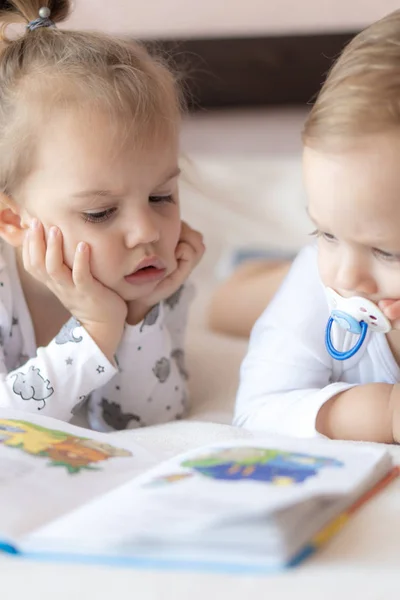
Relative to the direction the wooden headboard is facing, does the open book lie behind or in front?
in front

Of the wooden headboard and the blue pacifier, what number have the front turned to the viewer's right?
0

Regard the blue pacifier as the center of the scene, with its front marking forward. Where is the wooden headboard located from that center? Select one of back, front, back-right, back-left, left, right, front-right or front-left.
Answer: back-right

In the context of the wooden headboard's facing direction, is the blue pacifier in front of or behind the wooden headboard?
in front

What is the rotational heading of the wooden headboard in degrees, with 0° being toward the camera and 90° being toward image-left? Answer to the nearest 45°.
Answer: approximately 0°
